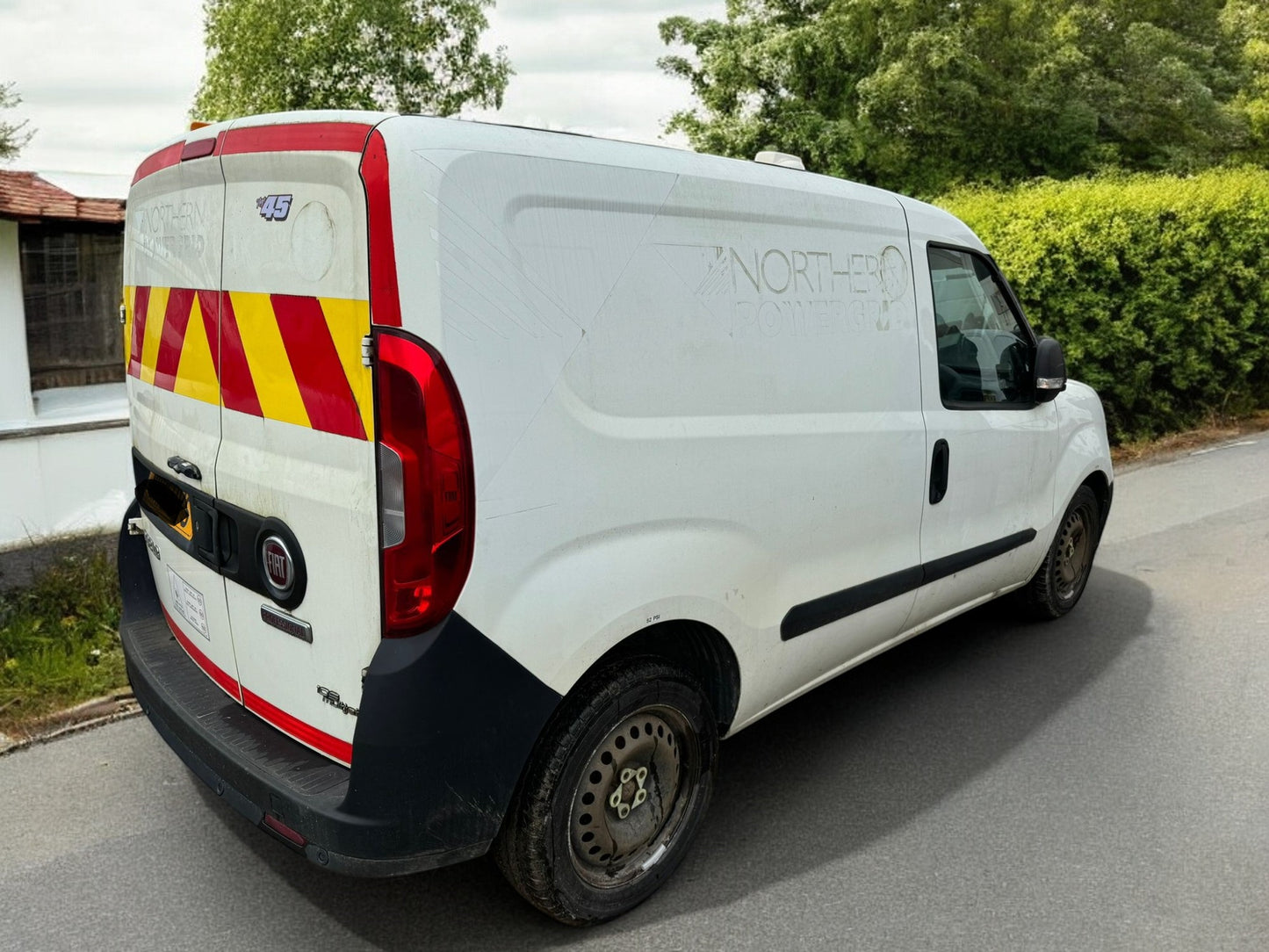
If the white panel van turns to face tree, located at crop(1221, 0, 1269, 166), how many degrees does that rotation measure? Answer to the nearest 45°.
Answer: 0° — it already faces it

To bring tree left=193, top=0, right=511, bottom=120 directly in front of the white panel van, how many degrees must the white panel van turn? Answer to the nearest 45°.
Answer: approximately 45° to its left

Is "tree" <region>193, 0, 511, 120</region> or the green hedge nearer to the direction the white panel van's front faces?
the green hedge

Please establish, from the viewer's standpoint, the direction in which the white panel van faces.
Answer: facing away from the viewer and to the right of the viewer
